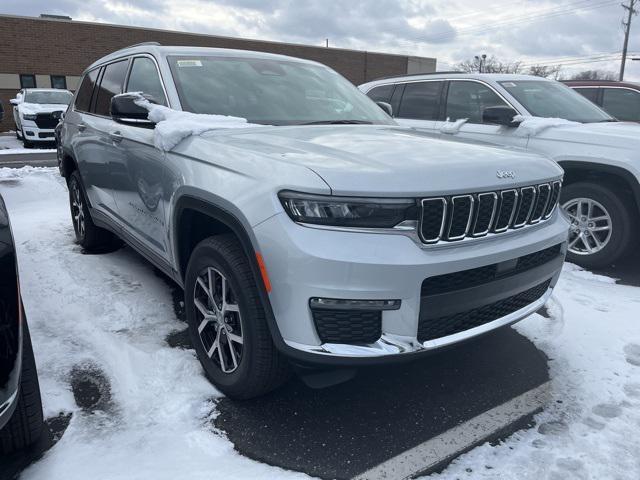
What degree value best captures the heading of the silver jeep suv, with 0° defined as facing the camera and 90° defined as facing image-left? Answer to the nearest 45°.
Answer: approximately 315°

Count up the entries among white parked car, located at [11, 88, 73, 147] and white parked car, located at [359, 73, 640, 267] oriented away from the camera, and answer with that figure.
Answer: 0

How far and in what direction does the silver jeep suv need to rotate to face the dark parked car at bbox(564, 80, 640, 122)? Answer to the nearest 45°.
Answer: approximately 90° to its left

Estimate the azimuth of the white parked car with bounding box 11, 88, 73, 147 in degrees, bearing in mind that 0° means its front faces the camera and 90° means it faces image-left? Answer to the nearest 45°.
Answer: approximately 315°

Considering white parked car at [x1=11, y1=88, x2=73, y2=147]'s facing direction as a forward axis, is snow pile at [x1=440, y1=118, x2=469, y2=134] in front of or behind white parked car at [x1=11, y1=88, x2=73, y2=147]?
in front

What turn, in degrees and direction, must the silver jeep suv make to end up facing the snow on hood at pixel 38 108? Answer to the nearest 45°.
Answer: approximately 180°

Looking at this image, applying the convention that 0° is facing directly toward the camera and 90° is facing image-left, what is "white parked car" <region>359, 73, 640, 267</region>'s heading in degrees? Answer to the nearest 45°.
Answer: approximately 315°

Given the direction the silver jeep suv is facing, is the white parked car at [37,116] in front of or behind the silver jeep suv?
behind

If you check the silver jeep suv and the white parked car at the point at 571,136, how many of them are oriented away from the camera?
0

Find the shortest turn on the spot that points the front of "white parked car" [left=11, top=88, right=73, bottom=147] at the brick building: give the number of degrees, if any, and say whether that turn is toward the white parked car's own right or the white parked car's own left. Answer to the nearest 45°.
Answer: approximately 135° to the white parked car's own left
